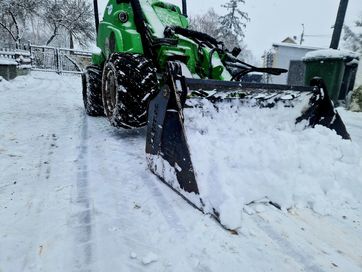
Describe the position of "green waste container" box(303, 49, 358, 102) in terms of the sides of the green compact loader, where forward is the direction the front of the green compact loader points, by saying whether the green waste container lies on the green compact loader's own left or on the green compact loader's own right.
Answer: on the green compact loader's own left

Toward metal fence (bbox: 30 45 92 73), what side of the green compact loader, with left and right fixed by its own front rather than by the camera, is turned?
back

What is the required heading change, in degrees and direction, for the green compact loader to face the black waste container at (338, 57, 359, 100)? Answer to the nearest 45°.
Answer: approximately 90° to its left

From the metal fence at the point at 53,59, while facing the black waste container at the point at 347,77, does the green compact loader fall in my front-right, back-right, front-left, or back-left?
front-right

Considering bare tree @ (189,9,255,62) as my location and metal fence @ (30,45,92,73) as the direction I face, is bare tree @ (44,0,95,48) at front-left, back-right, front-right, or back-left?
front-right

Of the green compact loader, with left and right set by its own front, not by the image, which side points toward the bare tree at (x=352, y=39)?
left

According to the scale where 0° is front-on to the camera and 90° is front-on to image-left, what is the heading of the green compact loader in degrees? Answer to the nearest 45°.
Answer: approximately 315°

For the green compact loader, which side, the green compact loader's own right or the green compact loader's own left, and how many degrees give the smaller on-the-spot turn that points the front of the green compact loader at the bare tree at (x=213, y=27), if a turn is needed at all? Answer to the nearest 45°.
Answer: approximately 135° to the green compact loader's own left

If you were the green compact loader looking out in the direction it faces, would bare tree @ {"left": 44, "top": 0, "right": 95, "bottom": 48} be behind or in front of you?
behind

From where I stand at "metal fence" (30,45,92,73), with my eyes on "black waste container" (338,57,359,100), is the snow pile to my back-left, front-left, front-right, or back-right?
front-right

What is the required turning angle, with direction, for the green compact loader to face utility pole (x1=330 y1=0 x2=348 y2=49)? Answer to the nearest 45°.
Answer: approximately 90° to its left

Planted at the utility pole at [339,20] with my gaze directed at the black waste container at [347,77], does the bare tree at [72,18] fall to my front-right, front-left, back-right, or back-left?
back-right
